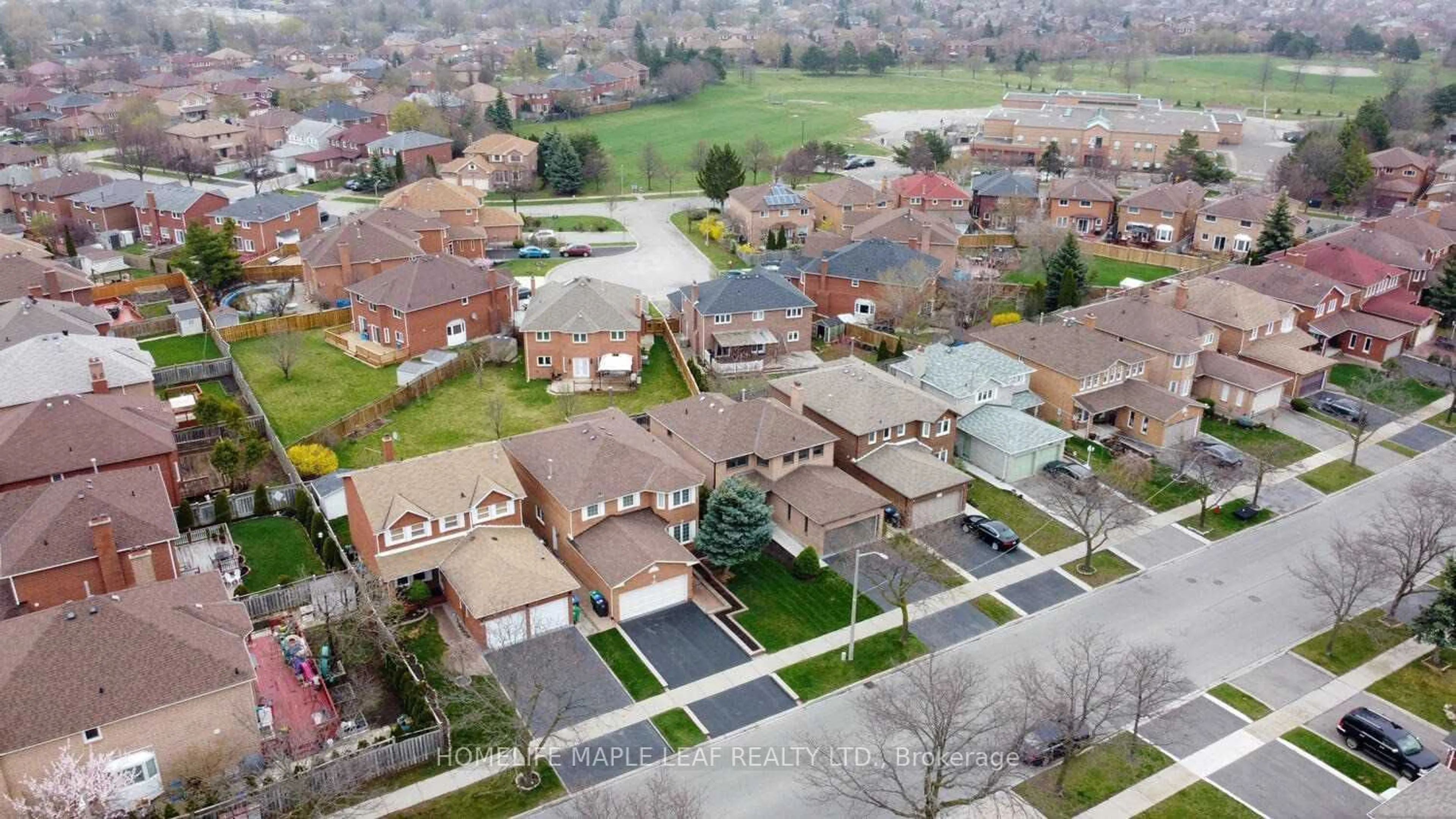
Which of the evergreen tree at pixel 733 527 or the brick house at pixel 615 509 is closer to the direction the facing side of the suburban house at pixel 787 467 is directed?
the evergreen tree

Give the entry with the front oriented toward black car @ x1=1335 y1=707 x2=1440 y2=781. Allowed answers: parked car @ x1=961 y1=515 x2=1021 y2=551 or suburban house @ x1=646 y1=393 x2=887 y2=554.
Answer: the suburban house

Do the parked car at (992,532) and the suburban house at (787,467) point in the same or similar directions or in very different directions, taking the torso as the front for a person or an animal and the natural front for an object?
very different directions

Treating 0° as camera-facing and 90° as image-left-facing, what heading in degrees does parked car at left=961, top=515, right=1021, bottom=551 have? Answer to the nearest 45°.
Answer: approximately 135°

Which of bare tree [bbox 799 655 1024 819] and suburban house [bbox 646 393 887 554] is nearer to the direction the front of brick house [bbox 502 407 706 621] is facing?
the bare tree

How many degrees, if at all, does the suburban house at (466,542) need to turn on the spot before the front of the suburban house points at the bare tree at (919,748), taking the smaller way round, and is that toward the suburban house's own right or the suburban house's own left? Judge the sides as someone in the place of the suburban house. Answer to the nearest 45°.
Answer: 0° — it already faces it

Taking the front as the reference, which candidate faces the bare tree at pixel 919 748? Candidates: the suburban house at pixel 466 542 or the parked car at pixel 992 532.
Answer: the suburban house

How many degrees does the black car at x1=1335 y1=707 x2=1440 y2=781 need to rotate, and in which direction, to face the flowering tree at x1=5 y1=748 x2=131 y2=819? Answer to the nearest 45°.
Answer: approximately 90° to its right

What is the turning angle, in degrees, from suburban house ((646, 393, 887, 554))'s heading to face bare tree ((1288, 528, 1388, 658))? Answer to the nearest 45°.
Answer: approximately 45° to its left

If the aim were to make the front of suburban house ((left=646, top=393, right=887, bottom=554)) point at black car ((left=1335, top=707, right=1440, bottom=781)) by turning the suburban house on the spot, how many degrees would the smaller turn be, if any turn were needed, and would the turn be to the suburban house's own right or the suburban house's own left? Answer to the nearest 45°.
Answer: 0° — it already faces it
